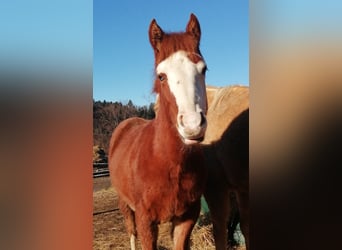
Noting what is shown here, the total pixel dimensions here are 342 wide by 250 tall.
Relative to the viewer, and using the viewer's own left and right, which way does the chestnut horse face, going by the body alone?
facing the viewer and to the right of the viewer
